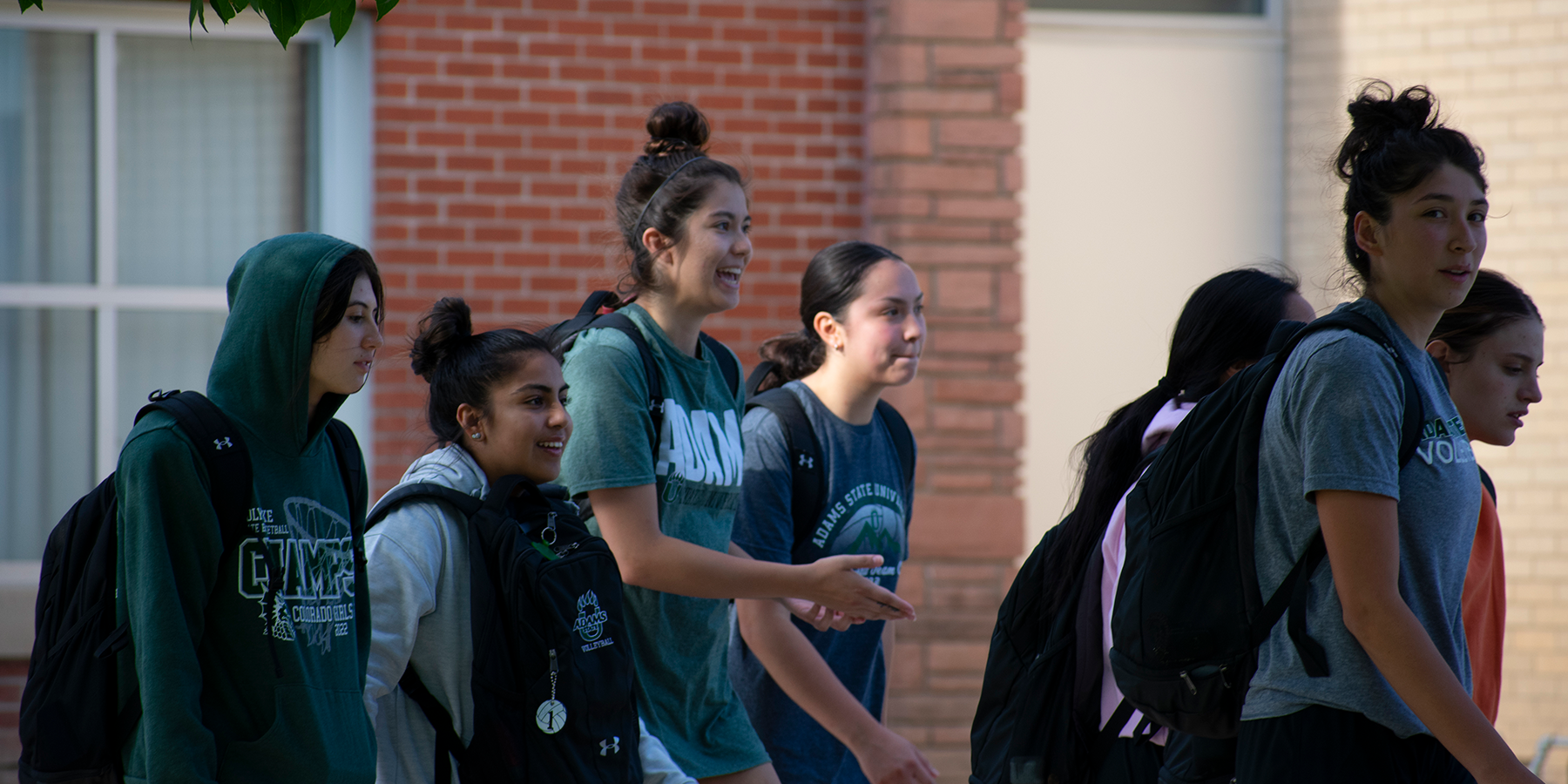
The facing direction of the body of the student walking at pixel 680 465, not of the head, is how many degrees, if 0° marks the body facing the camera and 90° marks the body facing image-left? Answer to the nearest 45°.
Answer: approximately 315°

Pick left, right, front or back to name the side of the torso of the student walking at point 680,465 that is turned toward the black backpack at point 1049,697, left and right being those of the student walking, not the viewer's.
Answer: front

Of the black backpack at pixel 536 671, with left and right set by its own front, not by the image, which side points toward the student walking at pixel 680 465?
left

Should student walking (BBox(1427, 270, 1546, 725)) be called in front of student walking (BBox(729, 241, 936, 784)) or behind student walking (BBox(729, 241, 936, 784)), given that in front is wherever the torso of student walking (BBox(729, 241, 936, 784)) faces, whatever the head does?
in front

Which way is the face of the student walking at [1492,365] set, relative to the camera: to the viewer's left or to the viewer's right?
to the viewer's right

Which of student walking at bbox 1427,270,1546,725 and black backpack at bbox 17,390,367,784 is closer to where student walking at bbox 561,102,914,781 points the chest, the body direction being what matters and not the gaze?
the student walking

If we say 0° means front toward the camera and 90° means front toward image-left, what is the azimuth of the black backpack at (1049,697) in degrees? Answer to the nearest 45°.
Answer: approximately 90°

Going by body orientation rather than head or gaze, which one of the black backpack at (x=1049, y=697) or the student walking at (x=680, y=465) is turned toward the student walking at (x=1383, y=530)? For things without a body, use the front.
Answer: the student walking at (x=680, y=465)
